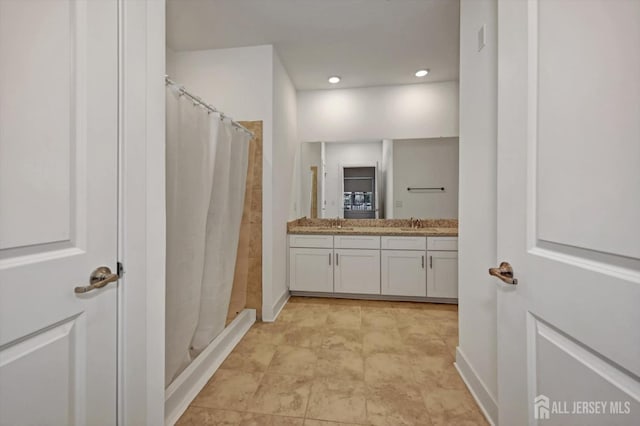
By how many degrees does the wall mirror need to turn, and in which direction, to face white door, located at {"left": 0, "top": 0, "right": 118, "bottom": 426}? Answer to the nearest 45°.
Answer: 0° — it already faces it

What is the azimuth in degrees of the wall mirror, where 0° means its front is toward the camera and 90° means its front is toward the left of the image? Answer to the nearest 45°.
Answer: approximately 0°

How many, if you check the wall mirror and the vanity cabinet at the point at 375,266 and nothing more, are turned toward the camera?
2

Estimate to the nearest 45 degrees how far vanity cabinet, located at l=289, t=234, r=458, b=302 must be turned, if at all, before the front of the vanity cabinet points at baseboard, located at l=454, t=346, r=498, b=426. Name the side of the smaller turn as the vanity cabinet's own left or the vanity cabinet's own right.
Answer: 0° — it already faces it
